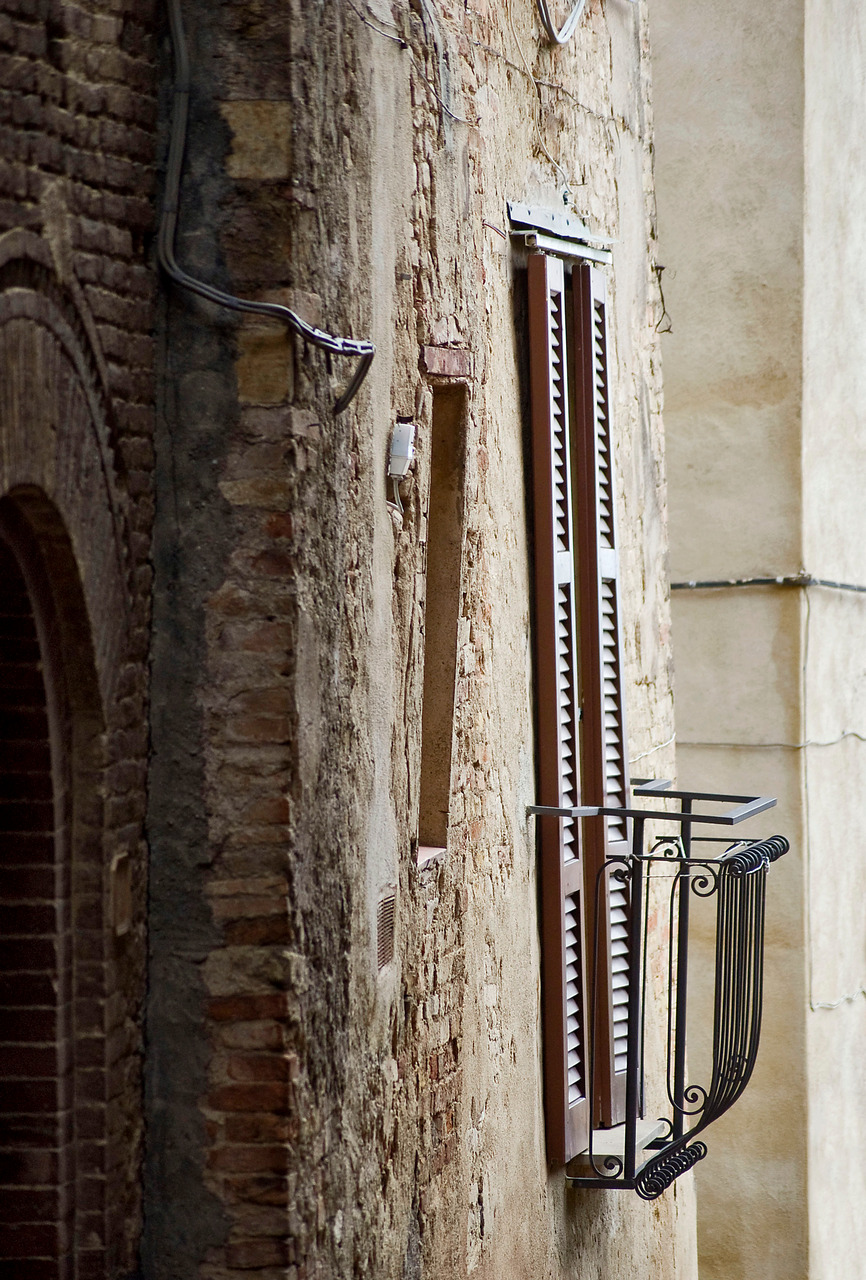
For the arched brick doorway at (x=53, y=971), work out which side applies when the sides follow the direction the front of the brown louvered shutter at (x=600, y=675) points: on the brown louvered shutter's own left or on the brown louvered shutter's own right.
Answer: on the brown louvered shutter's own right

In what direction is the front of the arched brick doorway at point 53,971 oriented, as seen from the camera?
facing the viewer and to the right of the viewer

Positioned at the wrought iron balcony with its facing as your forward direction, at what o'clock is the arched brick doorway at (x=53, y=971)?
The arched brick doorway is roughly at 4 o'clock from the wrought iron balcony.

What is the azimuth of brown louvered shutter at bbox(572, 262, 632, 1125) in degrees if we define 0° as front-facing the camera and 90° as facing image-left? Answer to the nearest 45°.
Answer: approximately 270°

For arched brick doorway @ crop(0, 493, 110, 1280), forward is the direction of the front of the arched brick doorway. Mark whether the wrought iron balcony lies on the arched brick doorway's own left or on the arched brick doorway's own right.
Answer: on the arched brick doorway's own left

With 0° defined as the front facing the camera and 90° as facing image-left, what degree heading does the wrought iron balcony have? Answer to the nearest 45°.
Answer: approximately 270°

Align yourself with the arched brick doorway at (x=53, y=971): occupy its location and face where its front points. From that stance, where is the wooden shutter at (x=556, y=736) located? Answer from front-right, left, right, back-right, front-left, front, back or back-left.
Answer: left

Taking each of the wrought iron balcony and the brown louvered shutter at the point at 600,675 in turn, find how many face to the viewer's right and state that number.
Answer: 2

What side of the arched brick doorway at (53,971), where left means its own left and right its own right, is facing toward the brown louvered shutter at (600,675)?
left
